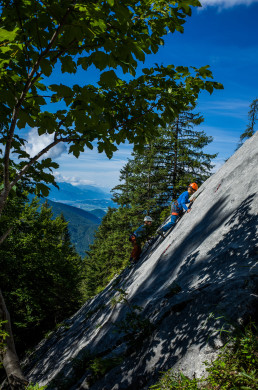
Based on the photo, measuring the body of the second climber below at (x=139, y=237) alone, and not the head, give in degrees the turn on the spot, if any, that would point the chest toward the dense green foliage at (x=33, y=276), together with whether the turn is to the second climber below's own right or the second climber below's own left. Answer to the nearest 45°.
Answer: approximately 135° to the second climber below's own left

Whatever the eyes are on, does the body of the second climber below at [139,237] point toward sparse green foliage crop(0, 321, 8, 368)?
no

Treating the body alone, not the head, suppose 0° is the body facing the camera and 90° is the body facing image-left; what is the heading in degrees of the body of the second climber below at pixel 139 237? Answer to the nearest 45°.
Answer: approximately 270°

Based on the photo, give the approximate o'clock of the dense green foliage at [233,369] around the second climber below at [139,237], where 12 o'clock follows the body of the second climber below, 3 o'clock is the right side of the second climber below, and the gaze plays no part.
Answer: The dense green foliage is roughly at 3 o'clock from the second climber below.

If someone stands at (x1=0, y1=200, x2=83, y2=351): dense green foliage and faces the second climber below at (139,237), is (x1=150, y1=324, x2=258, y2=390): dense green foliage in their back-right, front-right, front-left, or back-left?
front-right
